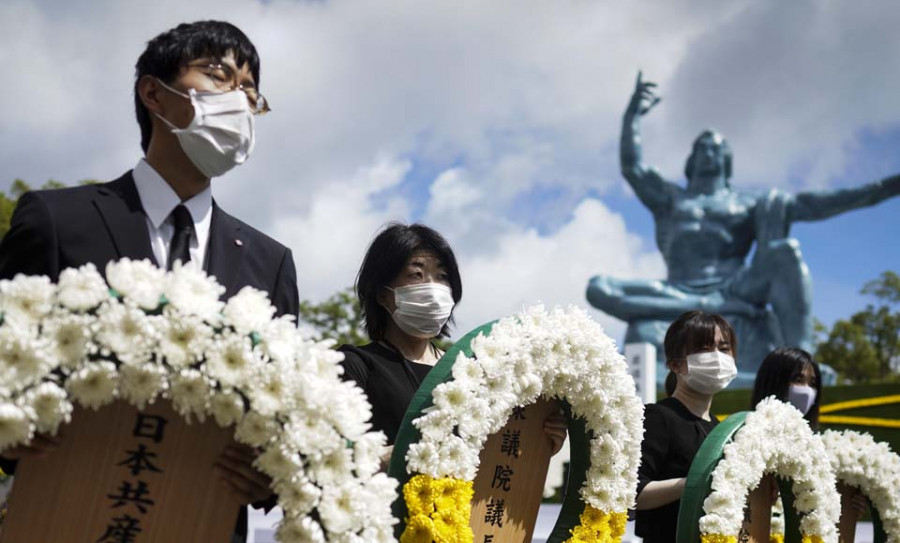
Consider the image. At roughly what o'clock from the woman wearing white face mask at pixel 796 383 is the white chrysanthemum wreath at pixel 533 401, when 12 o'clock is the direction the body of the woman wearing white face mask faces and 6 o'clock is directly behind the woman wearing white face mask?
The white chrysanthemum wreath is roughly at 2 o'clock from the woman wearing white face mask.

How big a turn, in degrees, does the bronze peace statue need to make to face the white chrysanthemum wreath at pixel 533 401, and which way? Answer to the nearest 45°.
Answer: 0° — it already faces it

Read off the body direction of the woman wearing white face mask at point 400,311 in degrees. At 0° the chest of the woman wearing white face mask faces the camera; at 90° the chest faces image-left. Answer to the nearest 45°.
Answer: approximately 315°

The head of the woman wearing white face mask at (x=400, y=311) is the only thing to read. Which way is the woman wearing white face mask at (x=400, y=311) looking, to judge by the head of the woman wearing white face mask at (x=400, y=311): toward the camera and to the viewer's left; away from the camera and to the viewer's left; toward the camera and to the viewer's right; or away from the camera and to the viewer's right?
toward the camera and to the viewer's right

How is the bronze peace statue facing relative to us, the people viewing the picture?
facing the viewer

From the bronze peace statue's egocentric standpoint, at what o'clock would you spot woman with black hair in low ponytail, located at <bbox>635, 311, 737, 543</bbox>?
The woman with black hair in low ponytail is roughly at 12 o'clock from the bronze peace statue.

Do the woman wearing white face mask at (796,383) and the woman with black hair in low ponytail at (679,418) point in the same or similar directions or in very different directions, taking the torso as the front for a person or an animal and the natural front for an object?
same or similar directions

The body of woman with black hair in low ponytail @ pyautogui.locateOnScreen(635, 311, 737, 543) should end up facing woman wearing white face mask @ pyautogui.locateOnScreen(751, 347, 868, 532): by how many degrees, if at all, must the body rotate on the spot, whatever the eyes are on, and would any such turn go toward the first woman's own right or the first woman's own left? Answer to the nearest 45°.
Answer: approximately 90° to the first woman's own left

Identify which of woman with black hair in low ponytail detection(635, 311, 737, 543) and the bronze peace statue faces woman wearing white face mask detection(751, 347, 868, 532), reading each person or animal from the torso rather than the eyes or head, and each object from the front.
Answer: the bronze peace statue

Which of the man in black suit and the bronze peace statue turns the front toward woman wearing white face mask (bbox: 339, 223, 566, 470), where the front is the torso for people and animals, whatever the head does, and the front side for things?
the bronze peace statue

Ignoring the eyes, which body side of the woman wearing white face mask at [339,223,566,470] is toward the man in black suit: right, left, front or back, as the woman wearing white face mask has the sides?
right

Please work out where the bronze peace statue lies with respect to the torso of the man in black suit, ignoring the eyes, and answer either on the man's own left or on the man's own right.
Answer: on the man's own left

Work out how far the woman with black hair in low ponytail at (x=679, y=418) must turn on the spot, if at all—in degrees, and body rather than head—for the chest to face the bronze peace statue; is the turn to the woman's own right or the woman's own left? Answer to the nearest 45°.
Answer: approximately 135° to the woman's own left

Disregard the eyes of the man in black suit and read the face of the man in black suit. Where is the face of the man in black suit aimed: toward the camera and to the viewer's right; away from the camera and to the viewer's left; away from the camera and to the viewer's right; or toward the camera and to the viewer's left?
toward the camera and to the viewer's right

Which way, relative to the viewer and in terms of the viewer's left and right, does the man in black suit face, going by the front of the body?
facing the viewer and to the right of the viewer

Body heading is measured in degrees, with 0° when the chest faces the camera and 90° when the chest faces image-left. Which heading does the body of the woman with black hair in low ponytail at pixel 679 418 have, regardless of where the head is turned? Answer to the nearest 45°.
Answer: approximately 315°
